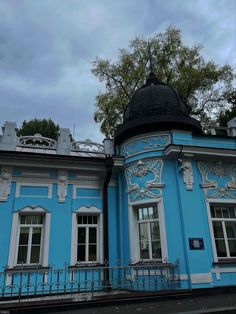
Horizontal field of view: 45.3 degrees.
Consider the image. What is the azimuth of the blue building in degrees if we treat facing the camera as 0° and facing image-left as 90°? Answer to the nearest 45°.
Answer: approximately 0°
